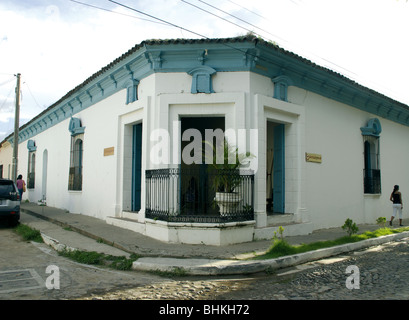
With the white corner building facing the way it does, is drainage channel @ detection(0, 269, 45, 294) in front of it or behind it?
in front

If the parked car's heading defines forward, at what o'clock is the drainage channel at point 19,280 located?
The drainage channel is roughly at 6 o'clock from the parked car.

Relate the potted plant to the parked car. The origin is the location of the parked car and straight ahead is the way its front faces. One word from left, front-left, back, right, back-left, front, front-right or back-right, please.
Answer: back-right

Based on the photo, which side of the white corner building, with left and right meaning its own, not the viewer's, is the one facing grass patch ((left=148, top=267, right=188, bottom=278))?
front

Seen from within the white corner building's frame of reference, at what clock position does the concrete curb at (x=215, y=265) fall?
The concrete curb is roughly at 12 o'clock from the white corner building.

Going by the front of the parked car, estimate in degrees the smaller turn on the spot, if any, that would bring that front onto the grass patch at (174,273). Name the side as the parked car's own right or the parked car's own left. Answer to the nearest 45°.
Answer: approximately 180°

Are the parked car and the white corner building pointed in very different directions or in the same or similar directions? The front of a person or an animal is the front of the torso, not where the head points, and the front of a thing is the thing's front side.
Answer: very different directions

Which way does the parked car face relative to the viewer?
away from the camera

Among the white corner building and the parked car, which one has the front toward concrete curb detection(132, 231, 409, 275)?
the white corner building

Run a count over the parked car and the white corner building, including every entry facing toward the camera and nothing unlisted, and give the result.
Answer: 1

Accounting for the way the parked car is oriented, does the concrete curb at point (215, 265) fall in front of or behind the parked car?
behind
